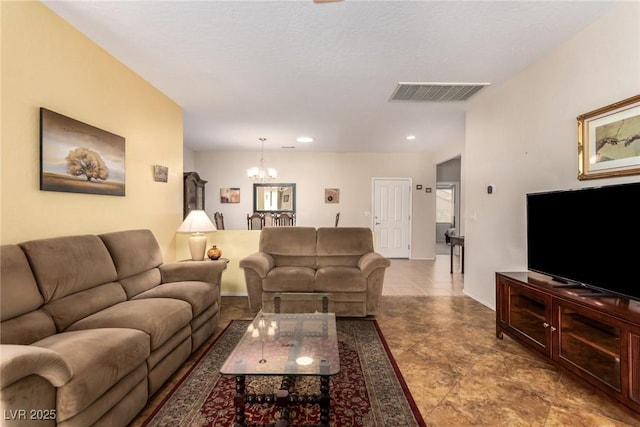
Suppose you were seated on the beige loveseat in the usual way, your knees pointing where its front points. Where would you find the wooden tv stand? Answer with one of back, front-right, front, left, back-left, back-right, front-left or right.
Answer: front-left

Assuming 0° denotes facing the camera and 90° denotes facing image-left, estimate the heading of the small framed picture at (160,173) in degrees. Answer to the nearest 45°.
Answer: approximately 315°

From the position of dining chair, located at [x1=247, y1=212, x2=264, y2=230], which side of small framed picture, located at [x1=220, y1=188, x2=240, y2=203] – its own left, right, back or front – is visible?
front

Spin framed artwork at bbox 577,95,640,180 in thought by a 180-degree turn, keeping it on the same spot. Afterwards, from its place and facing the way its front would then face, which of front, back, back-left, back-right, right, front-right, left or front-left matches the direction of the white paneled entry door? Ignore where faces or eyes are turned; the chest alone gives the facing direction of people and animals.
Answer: left

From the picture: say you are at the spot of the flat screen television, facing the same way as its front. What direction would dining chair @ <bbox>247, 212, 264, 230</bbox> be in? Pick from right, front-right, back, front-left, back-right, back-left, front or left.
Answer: front-right

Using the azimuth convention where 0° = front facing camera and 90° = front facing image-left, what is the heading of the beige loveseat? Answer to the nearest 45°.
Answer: approximately 0°

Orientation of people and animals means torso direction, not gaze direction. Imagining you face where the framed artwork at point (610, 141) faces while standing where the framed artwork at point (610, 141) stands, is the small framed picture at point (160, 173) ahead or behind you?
ahead

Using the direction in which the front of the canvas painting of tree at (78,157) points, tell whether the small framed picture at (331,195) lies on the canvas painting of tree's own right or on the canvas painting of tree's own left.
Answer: on the canvas painting of tree's own left

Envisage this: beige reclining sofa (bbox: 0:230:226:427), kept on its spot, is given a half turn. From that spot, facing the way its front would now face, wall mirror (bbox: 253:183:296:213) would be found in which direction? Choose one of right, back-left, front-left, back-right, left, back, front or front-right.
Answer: right

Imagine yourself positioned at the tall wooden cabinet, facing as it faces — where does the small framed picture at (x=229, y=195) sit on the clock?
The small framed picture is roughly at 8 o'clock from the tall wooden cabinet.

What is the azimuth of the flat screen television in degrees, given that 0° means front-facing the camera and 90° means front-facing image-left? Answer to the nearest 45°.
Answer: approximately 45°

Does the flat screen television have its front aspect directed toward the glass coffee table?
yes

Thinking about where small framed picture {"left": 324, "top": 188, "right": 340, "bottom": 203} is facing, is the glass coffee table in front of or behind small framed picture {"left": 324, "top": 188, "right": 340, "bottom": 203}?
in front

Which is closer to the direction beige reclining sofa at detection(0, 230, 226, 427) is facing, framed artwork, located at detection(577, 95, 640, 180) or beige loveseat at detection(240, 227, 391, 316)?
the framed artwork
